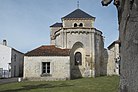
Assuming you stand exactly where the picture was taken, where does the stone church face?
facing away from the viewer

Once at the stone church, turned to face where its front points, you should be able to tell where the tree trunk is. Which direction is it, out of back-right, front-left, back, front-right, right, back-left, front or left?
back
